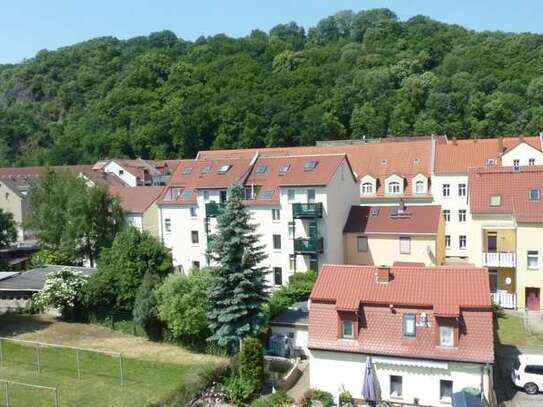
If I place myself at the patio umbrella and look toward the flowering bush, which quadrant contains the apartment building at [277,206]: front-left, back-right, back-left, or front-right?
front-right

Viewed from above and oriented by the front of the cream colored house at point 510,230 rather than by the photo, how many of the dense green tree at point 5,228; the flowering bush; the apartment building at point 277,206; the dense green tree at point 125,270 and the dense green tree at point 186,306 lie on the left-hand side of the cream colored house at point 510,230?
0

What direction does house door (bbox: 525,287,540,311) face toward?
toward the camera

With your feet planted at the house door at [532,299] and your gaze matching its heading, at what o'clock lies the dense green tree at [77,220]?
The dense green tree is roughly at 3 o'clock from the house door.

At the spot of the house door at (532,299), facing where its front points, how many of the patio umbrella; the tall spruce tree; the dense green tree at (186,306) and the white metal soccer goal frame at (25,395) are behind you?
0

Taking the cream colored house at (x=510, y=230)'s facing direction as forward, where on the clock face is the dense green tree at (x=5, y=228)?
The dense green tree is roughly at 3 o'clock from the cream colored house.

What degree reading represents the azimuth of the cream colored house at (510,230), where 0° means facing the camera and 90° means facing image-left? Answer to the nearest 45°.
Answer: approximately 0°

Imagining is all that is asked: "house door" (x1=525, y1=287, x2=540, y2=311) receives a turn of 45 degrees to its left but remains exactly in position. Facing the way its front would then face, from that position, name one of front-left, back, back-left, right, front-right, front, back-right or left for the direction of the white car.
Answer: front-right

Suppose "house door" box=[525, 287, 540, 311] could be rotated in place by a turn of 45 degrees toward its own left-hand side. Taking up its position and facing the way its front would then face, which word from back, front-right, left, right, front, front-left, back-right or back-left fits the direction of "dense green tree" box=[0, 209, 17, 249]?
back-right

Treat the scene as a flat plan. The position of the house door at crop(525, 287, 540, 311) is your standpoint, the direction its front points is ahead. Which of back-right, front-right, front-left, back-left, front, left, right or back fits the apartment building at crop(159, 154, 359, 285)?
right

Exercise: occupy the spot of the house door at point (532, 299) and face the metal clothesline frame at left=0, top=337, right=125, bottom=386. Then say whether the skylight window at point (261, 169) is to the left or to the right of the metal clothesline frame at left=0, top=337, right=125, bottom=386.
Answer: right

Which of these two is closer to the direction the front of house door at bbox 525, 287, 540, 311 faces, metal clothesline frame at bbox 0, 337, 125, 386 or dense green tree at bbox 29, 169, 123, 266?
the metal clothesline frame

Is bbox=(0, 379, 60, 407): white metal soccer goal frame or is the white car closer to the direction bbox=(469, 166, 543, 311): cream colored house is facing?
the white car

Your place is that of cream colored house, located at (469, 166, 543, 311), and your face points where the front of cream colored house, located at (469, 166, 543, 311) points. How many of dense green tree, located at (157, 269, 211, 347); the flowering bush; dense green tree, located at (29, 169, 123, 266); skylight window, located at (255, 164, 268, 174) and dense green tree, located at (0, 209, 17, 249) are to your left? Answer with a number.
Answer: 0

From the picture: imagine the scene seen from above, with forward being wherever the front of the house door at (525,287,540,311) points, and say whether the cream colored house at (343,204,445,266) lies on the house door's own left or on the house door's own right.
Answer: on the house door's own right

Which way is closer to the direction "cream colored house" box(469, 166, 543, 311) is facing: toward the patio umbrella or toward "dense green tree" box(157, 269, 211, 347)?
the patio umbrella

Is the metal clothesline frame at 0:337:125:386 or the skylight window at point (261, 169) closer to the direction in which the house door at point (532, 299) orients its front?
the metal clothesline frame
